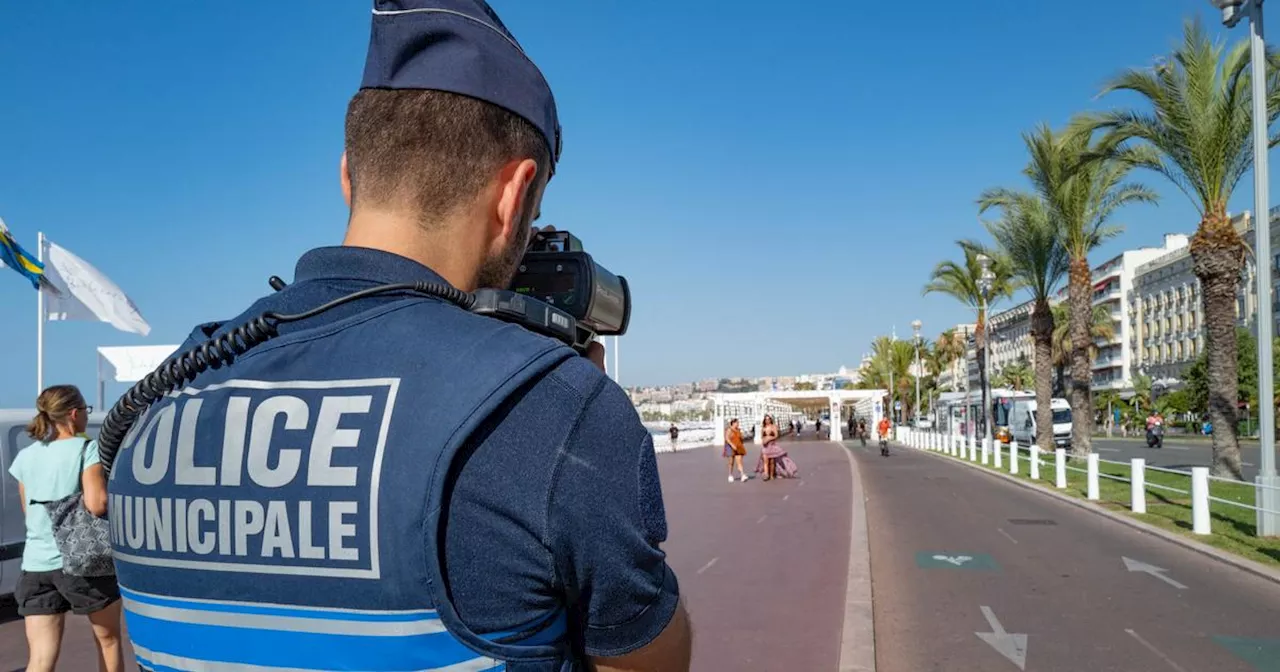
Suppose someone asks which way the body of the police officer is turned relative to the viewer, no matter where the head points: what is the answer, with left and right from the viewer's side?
facing away from the viewer and to the right of the viewer

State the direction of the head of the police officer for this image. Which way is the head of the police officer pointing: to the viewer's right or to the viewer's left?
to the viewer's right

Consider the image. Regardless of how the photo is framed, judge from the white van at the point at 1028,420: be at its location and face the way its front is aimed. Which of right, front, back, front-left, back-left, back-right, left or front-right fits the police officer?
front-right

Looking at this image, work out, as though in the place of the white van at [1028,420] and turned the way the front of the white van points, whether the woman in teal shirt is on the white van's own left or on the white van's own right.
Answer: on the white van's own right

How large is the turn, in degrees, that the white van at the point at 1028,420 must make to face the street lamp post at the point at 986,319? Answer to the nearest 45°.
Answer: approximately 45° to its right

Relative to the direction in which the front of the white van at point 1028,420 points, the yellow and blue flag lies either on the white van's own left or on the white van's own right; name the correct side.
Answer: on the white van's own right

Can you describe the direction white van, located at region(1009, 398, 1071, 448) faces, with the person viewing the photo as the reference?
facing the viewer and to the right of the viewer

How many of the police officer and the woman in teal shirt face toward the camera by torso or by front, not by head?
0

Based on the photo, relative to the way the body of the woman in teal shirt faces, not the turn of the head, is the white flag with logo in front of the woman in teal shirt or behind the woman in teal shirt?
in front
